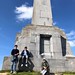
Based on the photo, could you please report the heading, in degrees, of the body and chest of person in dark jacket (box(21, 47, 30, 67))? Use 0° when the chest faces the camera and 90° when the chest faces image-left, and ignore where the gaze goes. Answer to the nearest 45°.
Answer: approximately 0°
